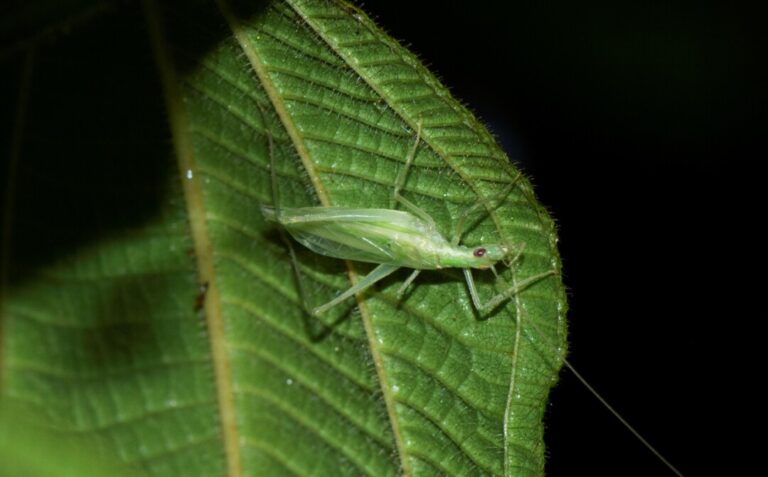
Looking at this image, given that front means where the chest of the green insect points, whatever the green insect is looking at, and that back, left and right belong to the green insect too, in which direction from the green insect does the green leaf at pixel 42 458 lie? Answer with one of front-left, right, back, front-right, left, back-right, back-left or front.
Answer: right

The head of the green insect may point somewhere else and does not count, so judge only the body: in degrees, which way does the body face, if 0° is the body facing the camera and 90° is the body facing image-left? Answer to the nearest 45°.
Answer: approximately 270°
